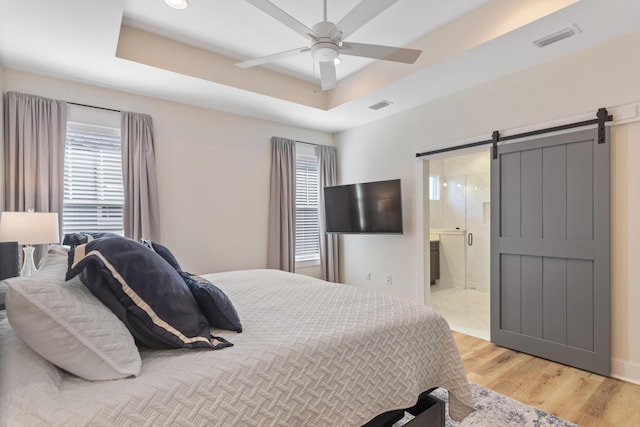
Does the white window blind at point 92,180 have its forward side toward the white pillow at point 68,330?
yes

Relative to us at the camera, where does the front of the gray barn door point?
facing the viewer and to the left of the viewer

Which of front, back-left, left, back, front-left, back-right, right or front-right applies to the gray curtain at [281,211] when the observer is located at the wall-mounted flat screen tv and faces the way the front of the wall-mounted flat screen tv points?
front-right

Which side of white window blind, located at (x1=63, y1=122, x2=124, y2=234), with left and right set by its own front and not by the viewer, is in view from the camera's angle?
front

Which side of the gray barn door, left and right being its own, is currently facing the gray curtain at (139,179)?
front

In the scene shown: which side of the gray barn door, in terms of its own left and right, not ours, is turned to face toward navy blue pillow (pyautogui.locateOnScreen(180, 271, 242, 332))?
front

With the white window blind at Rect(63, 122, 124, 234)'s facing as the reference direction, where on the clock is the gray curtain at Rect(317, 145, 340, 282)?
The gray curtain is roughly at 9 o'clock from the white window blind.

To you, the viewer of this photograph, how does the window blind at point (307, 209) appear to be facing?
facing the viewer and to the right of the viewer

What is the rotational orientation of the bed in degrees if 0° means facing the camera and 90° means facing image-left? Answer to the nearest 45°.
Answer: approximately 225°

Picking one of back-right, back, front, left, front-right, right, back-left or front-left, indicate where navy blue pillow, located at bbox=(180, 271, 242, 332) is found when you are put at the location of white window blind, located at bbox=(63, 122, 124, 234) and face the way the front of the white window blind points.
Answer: front

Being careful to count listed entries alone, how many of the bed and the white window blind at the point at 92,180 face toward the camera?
1

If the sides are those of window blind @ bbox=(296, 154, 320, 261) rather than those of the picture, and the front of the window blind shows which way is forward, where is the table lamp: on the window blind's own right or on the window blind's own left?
on the window blind's own right

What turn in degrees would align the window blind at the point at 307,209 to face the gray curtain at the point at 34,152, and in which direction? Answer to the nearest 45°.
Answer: approximately 90° to its right
